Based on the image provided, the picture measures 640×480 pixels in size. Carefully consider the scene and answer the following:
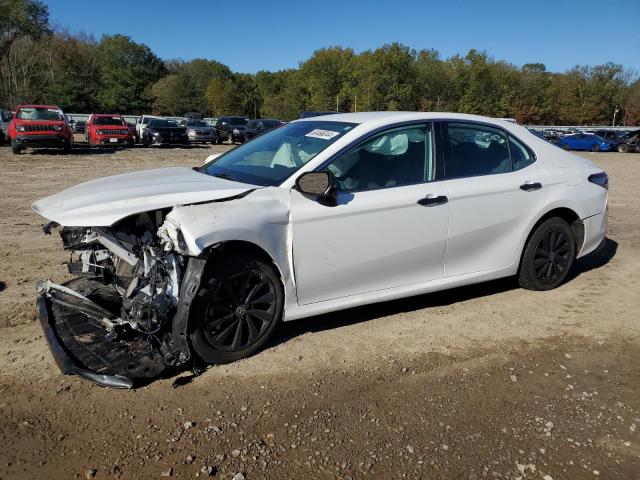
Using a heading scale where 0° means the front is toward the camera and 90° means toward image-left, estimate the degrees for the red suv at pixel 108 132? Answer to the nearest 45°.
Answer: approximately 0°

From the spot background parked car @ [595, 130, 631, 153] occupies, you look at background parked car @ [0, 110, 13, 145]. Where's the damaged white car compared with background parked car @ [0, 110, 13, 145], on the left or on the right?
left

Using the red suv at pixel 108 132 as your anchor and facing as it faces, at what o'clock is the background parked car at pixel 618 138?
The background parked car is roughly at 9 o'clock from the red suv.

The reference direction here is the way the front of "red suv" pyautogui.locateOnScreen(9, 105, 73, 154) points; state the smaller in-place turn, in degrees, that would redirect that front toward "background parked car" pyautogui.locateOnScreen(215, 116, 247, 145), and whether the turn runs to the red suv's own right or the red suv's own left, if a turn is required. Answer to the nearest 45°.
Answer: approximately 135° to the red suv's own left

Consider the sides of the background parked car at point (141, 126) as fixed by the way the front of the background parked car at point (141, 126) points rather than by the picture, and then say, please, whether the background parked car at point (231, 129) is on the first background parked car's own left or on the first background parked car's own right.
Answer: on the first background parked car's own left

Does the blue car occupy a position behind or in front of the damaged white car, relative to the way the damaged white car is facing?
behind

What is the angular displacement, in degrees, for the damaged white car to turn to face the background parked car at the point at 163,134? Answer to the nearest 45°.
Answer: approximately 135° to its right

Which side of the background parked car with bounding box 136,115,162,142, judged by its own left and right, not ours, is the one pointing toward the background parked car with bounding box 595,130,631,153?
left

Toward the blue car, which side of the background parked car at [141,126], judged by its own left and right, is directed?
left
